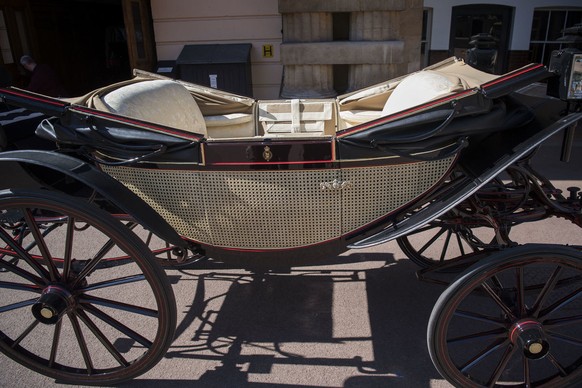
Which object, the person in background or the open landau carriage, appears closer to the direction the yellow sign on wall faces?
the open landau carriage

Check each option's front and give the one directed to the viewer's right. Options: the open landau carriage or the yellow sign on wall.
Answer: the open landau carriage

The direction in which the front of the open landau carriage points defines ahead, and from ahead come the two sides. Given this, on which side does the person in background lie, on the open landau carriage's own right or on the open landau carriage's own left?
on the open landau carriage's own left

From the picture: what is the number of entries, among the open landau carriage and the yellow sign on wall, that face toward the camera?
1

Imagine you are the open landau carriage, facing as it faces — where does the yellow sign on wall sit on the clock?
The yellow sign on wall is roughly at 9 o'clock from the open landau carriage.

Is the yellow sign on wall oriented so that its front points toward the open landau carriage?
yes

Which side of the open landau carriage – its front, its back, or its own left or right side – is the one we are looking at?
right

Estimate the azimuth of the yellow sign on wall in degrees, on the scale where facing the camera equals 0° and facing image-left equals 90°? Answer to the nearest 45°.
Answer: approximately 0°

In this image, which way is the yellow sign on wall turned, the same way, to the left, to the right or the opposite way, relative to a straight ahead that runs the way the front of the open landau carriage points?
to the right
